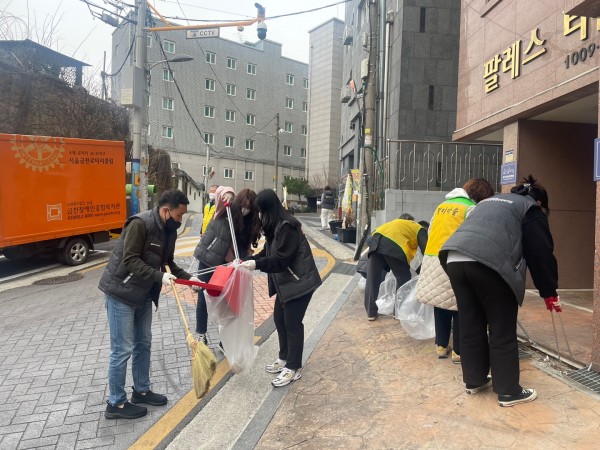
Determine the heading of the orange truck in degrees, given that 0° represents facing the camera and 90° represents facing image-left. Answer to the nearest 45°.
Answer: approximately 45°

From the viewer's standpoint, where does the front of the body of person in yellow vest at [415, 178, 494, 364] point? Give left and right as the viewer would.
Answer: facing away from the viewer and to the right of the viewer

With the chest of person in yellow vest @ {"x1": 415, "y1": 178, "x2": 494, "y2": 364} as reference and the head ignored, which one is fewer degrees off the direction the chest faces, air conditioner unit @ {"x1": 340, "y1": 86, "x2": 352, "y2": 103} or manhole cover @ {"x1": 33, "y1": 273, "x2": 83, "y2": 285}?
the air conditioner unit

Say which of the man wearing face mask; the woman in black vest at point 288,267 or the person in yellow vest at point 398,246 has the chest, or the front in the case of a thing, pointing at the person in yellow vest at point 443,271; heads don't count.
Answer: the man wearing face mask

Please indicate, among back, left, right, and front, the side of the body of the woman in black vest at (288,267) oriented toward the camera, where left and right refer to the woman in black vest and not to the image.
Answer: left

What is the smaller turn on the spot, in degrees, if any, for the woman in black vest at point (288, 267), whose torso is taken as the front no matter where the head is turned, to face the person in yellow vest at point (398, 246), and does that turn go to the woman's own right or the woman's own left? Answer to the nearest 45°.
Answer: approximately 135° to the woman's own right

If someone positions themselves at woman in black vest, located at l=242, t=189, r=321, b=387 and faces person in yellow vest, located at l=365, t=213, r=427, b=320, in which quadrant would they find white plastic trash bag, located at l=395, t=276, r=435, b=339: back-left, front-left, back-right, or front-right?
front-right

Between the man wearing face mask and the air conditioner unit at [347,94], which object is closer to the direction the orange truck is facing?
the man wearing face mask

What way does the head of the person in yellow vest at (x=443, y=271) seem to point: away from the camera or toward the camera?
away from the camera

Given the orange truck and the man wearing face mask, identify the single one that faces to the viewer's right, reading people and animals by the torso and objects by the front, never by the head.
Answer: the man wearing face mask

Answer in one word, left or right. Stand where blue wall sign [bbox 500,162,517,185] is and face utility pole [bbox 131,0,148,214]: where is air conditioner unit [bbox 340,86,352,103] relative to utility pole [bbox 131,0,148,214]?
right

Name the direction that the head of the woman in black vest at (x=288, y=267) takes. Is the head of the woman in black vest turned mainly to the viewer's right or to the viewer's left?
to the viewer's left

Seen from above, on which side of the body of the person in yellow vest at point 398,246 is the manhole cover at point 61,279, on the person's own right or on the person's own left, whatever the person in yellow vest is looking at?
on the person's own left

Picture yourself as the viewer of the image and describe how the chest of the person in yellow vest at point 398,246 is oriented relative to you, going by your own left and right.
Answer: facing away from the viewer and to the right of the viewer

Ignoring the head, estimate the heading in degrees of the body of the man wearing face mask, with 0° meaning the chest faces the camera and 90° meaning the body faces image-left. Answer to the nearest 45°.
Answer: approximately 270°

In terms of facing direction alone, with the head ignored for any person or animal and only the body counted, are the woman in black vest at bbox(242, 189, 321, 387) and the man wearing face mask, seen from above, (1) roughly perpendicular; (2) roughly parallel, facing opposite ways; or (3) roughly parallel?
roughly parallel, facing opposite ways
